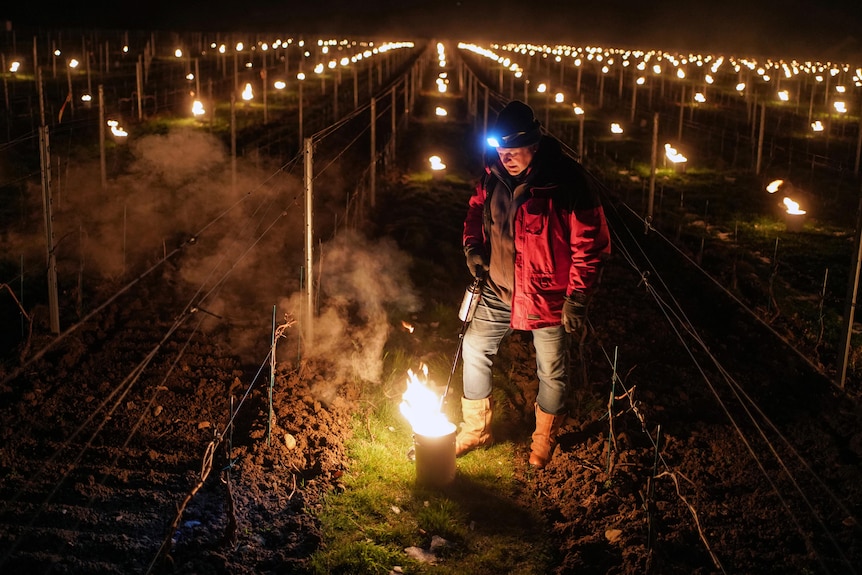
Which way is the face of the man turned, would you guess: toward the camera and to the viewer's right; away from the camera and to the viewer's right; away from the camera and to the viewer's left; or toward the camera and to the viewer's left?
toward the camera and to the viewer's left

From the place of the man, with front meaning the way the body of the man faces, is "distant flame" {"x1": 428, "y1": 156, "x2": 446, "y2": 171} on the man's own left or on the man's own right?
on the man's own right

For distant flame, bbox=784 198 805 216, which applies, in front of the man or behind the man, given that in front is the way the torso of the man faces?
behind

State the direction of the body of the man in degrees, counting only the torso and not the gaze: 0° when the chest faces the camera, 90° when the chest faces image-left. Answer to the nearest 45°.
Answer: approximately 45°
